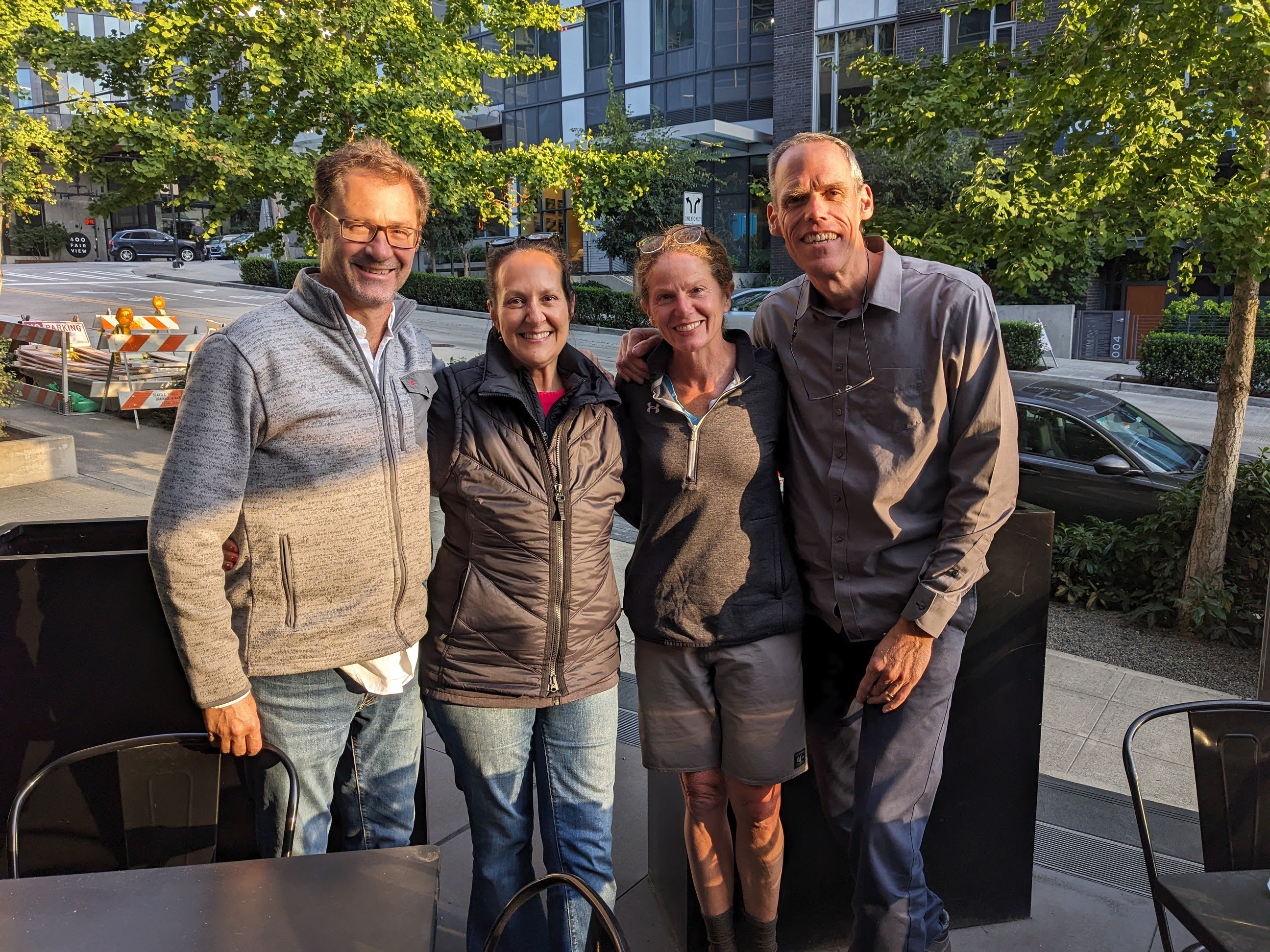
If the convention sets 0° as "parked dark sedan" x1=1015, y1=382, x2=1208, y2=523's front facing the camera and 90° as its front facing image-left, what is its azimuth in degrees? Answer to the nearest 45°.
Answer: approximately 315°

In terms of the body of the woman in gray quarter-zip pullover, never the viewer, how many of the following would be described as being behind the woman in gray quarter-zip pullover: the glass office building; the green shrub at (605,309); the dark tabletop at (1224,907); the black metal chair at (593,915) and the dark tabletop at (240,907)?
2

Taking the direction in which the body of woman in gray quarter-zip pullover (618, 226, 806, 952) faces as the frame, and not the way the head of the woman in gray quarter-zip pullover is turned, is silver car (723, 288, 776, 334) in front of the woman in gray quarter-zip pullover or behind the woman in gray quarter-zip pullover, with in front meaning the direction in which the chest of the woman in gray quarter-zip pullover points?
behind

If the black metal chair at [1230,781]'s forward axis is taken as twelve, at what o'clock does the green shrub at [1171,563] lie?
The green shrub is roughly at 6 o'clock from the black metal chair.

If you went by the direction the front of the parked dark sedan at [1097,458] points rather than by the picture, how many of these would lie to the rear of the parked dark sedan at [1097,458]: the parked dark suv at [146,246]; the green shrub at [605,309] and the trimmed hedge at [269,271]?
3

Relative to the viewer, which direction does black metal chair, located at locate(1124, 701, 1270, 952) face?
toward the camera

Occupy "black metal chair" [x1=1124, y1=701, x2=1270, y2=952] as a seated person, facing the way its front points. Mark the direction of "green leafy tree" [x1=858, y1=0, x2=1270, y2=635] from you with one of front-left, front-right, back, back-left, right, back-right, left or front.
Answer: back

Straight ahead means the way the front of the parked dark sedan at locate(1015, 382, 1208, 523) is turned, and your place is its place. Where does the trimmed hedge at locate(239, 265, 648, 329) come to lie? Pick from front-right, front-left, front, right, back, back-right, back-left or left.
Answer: back
